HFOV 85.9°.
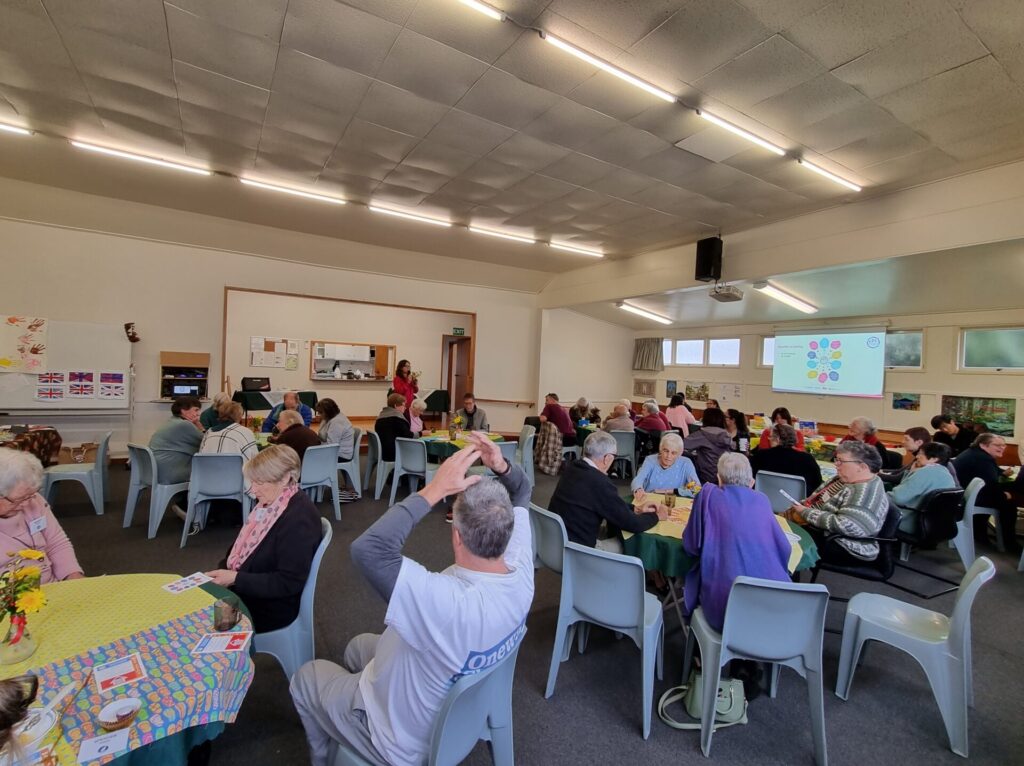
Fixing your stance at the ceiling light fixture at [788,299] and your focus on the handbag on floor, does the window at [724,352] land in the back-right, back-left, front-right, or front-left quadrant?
back-right

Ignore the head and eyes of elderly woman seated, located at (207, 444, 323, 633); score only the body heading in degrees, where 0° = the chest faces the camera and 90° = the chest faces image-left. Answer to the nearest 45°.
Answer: approximately 90°

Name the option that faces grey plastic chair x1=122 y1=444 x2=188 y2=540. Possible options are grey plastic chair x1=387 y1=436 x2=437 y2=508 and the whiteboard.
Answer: the whiteboard

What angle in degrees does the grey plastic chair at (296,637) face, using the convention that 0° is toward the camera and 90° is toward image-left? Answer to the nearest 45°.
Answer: approximately 90°

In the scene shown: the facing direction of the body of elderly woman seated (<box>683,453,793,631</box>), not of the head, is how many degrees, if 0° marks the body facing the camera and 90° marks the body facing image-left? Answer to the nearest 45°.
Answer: approximately 180°

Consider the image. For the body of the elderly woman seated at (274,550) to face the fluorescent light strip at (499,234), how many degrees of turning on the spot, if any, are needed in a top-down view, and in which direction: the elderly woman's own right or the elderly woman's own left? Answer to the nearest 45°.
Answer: approximately 135° to the elderly woman's own right

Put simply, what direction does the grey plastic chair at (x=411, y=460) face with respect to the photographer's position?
facing away from the viewer and to the right of the viewer

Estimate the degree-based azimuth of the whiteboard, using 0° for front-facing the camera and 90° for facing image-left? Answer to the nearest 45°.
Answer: approximately 0°

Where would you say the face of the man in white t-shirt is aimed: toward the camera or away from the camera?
away from the camera

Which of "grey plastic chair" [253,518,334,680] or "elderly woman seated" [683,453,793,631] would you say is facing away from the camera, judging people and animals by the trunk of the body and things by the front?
the elderly woman seated

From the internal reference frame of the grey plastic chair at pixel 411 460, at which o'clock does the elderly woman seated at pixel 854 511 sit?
The elderly woman seated is roughly at 3 o'clock from the grey plastic chair.

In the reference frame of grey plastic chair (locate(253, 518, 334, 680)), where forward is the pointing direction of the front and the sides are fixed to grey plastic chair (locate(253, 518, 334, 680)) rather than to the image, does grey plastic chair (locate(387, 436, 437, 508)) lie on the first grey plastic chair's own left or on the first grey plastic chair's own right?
on the first grey plastic chair's own right
